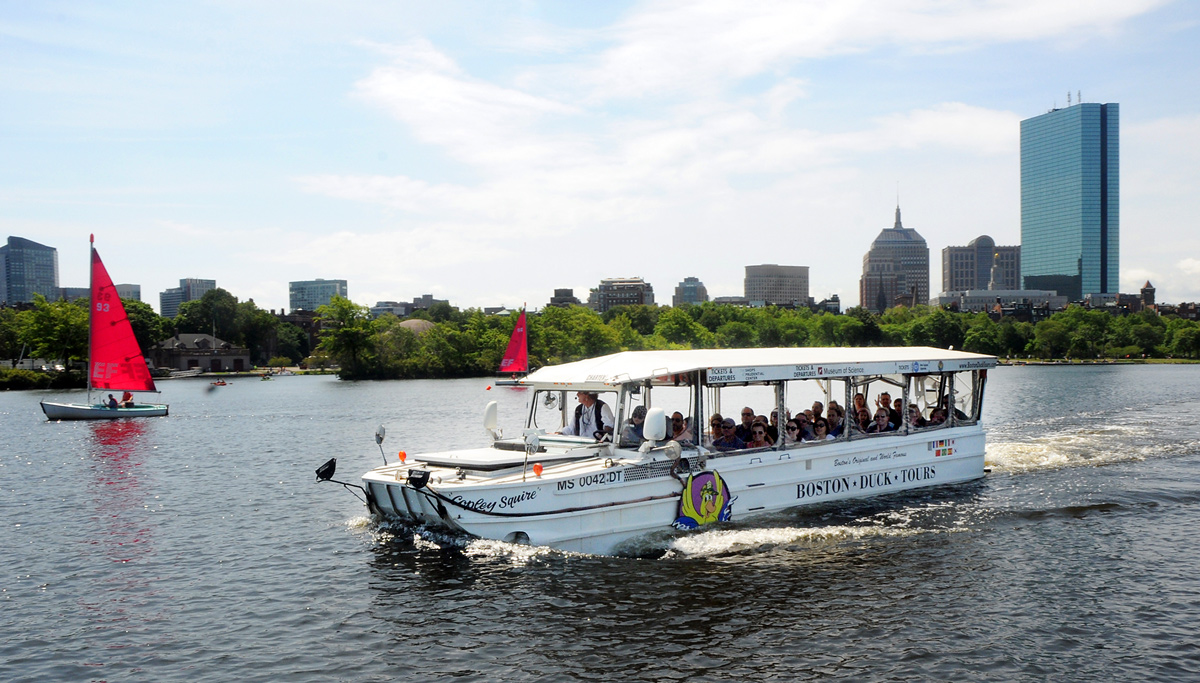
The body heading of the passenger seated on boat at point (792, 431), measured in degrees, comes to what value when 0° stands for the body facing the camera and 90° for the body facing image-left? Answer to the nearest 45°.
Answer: approximately 45°

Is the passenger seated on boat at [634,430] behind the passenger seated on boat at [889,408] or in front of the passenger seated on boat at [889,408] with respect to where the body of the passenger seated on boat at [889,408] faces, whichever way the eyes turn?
in front

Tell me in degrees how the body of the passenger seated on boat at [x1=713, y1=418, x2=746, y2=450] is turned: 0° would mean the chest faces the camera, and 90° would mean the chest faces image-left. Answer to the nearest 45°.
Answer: approximately 45°

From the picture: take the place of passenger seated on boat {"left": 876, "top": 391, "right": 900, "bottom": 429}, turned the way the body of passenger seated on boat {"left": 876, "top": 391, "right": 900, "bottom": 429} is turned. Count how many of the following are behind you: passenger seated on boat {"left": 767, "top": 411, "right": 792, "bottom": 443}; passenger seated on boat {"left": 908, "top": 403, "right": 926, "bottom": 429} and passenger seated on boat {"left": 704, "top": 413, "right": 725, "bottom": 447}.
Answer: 1

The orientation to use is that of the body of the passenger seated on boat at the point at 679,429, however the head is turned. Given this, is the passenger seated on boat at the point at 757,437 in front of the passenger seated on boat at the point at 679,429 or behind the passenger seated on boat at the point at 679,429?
behind
